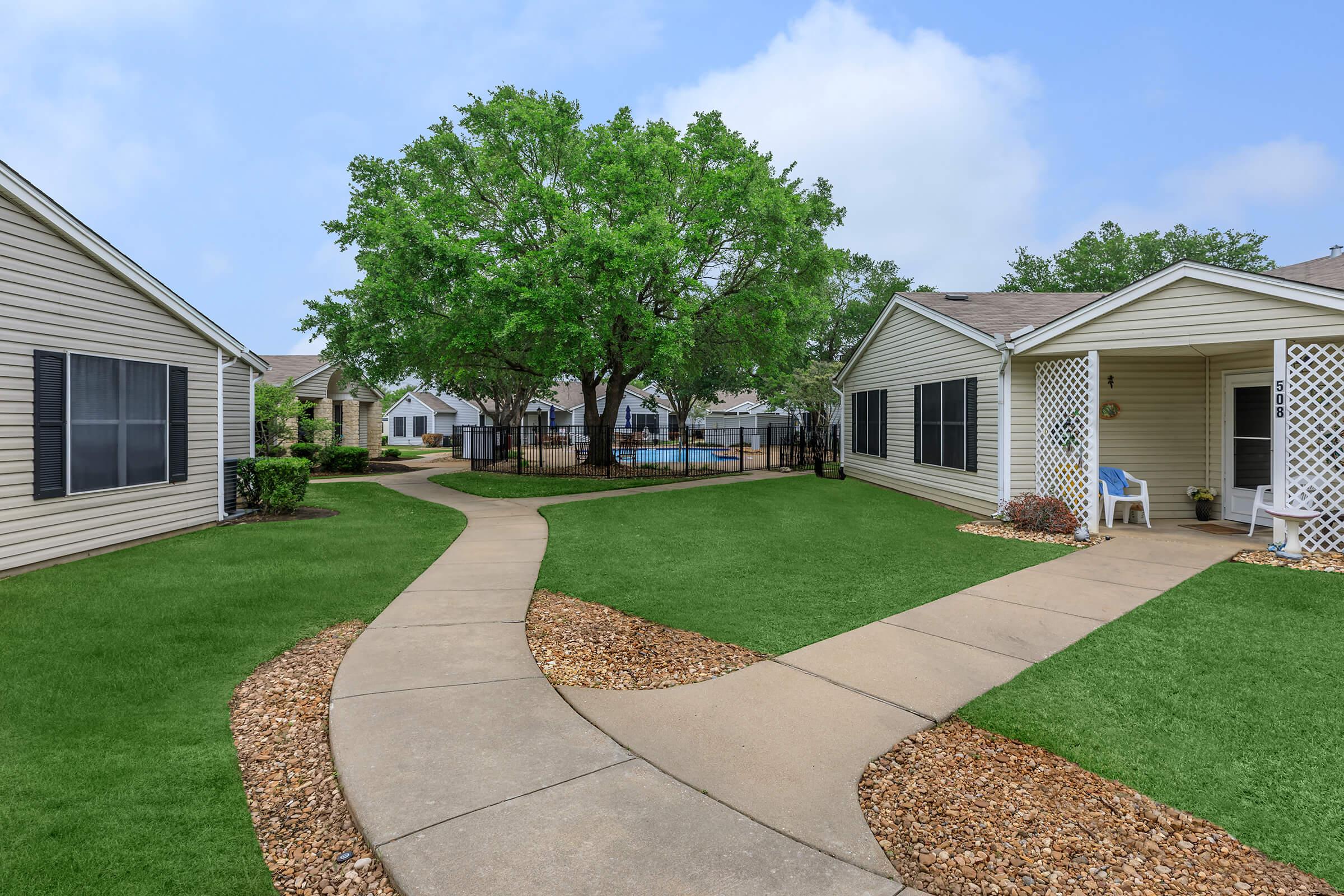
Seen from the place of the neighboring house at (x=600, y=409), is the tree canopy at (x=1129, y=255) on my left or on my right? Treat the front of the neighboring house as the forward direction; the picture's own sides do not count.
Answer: on my left

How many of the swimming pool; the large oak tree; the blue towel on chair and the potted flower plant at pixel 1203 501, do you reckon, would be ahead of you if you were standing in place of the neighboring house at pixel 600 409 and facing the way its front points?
4

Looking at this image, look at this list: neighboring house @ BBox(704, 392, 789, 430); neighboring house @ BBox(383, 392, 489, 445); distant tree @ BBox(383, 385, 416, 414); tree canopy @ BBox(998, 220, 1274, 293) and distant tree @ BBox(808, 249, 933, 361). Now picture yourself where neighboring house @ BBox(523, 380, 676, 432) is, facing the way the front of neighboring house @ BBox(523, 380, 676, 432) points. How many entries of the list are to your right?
2

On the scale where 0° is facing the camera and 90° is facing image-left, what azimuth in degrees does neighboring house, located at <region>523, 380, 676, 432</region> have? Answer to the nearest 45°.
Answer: approximately 0°

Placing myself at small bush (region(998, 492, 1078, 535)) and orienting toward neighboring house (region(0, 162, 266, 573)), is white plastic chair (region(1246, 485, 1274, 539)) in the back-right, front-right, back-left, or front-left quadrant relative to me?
back-left

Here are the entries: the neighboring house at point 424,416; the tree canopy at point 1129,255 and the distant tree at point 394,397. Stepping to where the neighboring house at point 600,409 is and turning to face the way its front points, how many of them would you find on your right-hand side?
2

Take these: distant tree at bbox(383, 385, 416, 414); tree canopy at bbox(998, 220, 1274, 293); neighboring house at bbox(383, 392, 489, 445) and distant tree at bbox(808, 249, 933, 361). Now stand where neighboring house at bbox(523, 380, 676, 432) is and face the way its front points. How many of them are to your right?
2

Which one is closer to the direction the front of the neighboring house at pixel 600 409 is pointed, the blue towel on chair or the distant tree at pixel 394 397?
the blue towel on chair

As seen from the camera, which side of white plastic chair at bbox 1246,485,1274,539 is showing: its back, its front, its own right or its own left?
left
